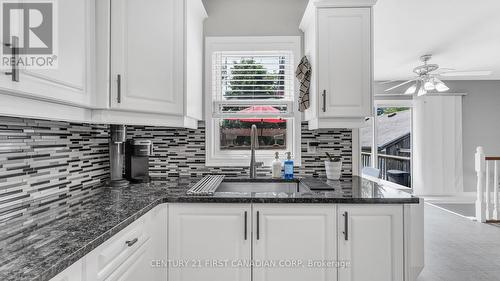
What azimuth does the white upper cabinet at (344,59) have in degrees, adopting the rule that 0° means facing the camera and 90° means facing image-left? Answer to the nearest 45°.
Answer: approximately 0°

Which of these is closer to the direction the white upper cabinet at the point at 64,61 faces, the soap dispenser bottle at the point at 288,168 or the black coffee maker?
the soap dispenser bottle

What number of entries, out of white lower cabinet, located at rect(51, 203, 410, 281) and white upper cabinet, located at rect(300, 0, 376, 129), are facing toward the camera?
2

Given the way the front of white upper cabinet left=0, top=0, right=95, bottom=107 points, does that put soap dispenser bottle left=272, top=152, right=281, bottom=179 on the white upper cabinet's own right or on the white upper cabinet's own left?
on the white upper cabinet's own left

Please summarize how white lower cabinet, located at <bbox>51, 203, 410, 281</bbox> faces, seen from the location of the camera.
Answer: facing the viewer

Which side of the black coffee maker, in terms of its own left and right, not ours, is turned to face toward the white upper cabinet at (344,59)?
front

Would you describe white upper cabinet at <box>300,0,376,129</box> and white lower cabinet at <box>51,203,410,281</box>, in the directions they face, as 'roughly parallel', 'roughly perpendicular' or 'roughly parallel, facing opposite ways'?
roughly parallel

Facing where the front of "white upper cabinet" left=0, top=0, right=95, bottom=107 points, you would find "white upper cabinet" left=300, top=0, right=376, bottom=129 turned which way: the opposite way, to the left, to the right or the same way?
to the right

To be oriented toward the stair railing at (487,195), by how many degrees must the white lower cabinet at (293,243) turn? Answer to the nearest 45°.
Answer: approximately 135° to its left

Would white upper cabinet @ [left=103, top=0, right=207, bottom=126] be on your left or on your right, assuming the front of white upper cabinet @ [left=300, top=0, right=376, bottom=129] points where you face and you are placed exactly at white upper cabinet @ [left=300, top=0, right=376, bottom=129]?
on your right
